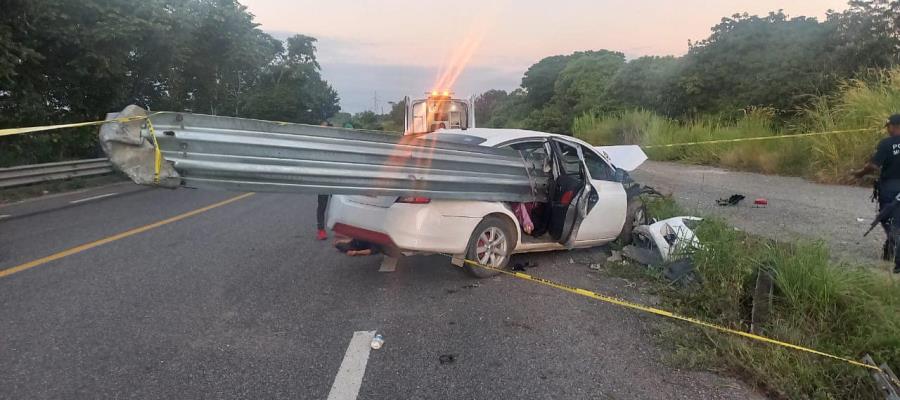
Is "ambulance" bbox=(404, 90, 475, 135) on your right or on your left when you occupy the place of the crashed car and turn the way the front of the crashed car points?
on your left

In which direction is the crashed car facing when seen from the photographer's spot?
facing away from the viewer and to the right of the viewer

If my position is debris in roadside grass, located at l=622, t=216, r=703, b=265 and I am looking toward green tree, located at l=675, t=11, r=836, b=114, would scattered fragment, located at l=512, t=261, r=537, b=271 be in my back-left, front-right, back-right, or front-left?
back-left

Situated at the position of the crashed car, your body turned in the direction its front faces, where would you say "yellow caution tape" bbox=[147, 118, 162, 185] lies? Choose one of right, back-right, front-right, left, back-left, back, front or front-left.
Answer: back

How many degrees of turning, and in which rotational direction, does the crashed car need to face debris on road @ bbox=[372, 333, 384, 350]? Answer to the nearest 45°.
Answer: approximately 180°

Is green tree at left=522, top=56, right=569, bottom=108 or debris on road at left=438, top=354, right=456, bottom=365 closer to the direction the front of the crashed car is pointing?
the green tree

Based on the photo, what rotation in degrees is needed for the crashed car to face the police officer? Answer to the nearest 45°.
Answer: approximately 45° to its right
